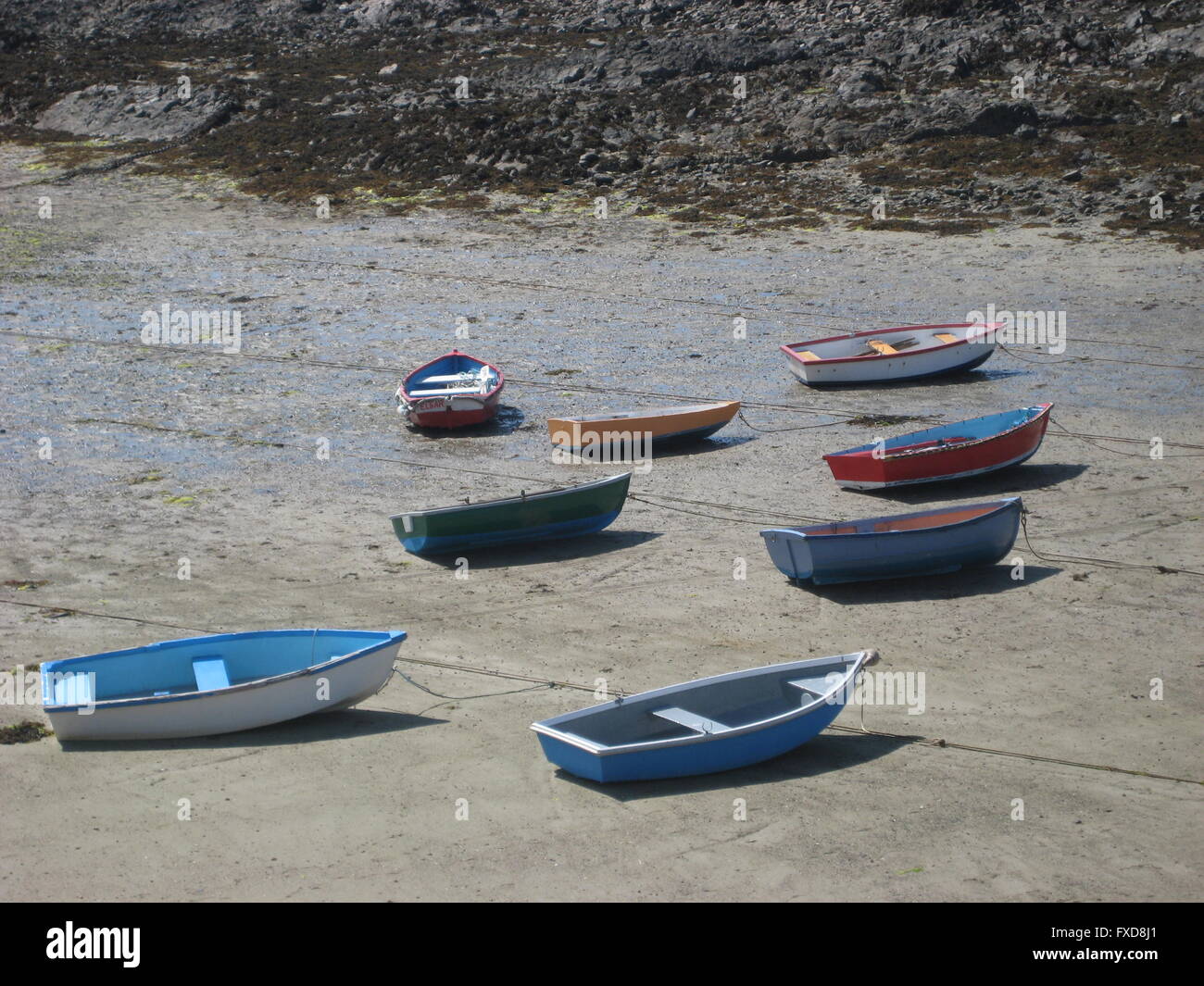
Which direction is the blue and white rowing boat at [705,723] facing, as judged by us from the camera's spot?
facing away from the viewer and to the right of the viewer

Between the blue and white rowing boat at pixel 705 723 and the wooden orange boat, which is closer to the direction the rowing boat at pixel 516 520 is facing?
the wooden orange boat

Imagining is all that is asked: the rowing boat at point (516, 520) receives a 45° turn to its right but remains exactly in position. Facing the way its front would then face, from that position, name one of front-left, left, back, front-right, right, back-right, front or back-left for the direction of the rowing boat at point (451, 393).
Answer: left

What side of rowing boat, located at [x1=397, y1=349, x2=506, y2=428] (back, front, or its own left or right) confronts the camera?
back

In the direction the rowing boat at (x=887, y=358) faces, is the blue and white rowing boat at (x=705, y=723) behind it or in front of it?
behind

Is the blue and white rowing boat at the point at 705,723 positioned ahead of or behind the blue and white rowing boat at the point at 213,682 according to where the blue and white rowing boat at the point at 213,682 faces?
ahead

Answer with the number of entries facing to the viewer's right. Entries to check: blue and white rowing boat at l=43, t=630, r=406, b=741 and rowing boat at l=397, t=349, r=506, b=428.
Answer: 1

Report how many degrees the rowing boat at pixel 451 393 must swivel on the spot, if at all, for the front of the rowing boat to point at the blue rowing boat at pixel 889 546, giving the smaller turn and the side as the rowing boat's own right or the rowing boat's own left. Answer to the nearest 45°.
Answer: approximately 135° to the rowing boat's own right

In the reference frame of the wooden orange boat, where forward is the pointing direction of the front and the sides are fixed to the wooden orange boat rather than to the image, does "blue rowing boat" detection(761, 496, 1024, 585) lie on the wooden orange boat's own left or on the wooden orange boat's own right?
on the wooden orange boat's own right

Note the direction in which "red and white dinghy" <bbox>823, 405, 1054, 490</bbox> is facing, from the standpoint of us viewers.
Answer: facing away from the viewer and to the right of the viewer

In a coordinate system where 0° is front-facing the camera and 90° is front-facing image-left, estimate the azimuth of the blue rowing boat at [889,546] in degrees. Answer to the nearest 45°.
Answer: approximately 225°

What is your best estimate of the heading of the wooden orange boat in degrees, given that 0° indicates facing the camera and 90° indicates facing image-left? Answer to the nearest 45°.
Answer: approximately 225°

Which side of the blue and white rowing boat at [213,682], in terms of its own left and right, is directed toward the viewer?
right

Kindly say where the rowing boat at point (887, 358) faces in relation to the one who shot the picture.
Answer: facing away from the viewer and to the right of the viewer
